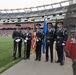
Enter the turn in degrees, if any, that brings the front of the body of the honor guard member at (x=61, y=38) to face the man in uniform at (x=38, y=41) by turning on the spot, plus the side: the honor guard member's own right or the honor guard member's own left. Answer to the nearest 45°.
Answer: approximately 90° to the honor guard member's own right

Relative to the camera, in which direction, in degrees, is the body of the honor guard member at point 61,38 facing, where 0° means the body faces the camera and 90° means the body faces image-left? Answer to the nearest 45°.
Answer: approximately 45°

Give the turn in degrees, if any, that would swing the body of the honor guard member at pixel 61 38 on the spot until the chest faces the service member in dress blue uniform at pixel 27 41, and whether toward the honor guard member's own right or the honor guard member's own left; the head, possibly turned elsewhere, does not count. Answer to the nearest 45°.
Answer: approximately 90° to the honor guard member's own right
